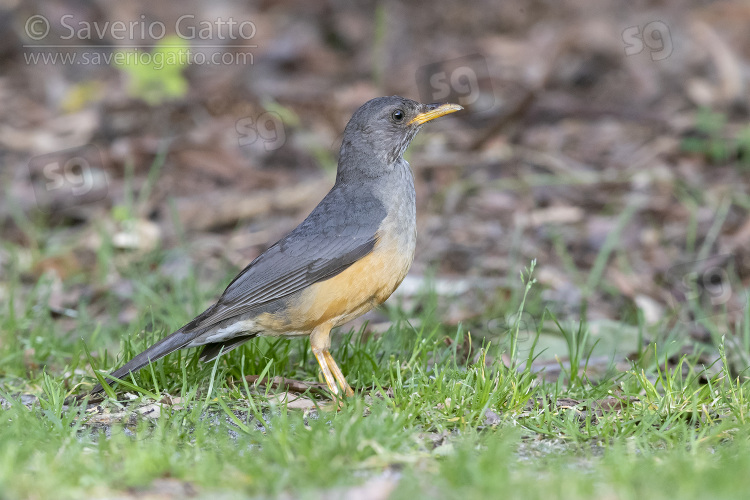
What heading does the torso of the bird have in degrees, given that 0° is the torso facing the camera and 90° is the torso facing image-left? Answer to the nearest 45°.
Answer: approximately 270°
